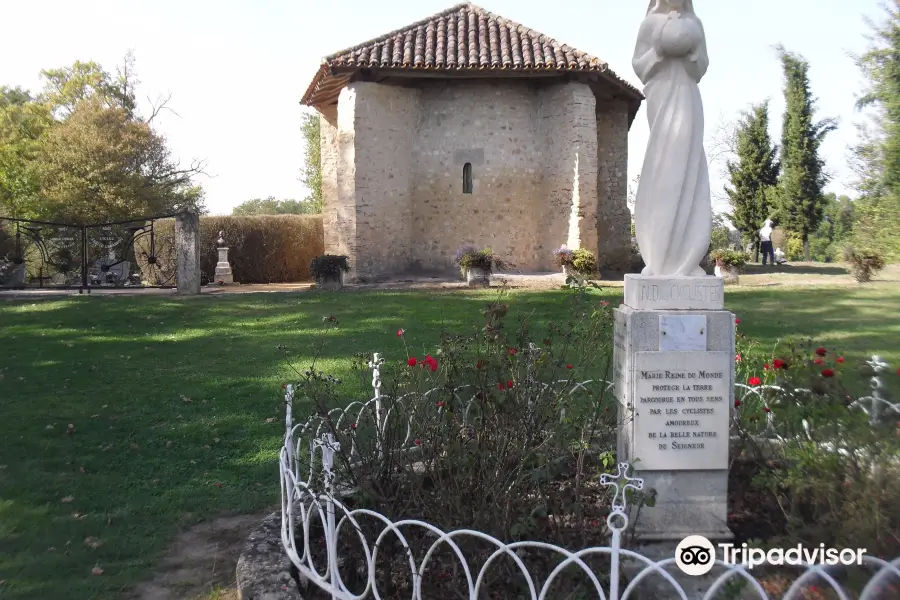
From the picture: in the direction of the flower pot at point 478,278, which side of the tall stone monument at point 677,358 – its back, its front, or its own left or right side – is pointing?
back

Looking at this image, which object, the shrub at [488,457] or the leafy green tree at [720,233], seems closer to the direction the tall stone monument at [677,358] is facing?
the shrub

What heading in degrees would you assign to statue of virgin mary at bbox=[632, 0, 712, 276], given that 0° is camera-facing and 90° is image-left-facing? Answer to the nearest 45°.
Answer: approximately 0°

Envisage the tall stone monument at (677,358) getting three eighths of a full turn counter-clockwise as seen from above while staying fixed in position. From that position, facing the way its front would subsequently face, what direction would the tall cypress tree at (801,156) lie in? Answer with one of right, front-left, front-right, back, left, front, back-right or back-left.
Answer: front-left

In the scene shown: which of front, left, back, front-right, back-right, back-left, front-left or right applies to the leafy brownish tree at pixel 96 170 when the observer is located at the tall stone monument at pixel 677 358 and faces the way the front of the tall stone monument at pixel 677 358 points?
back-right

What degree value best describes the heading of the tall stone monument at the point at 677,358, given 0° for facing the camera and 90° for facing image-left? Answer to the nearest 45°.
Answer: approximately 0°
